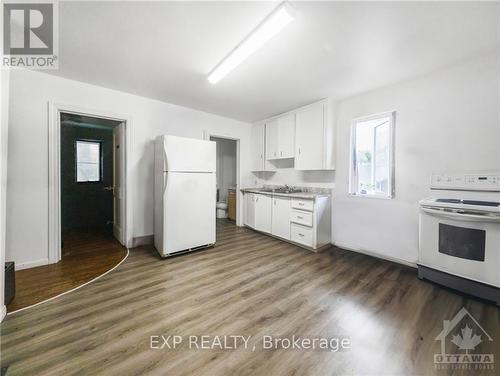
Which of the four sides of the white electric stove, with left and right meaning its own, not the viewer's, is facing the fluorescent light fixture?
front

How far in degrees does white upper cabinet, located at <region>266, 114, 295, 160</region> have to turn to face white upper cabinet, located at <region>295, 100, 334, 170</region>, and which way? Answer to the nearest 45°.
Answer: approximately 90° to its left

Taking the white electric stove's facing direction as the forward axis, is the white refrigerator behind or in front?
in front

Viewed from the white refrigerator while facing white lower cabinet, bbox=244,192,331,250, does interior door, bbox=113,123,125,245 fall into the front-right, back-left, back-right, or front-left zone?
back-left

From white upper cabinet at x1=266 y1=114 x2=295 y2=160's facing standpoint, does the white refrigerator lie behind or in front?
in front

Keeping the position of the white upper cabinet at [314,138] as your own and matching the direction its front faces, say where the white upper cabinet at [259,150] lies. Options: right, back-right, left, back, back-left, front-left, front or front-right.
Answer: right

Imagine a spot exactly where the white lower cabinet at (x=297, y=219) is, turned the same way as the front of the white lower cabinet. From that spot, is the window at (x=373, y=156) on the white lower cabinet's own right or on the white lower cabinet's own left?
on the white lower cabinet's own left

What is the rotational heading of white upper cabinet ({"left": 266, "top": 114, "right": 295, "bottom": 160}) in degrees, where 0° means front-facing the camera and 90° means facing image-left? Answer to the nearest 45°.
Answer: approximately 45°

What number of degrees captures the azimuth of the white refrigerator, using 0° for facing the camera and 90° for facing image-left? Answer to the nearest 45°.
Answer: approximately 315°
